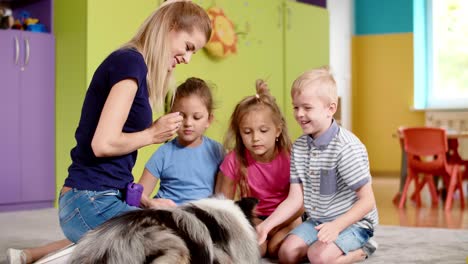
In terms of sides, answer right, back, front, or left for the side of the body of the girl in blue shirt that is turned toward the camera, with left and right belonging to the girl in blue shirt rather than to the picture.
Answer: front

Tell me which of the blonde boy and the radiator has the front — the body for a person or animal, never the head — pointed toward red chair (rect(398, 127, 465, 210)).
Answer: the radiator

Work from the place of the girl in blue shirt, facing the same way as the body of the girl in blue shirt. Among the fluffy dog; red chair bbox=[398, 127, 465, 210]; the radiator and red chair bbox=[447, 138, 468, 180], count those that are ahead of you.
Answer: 1

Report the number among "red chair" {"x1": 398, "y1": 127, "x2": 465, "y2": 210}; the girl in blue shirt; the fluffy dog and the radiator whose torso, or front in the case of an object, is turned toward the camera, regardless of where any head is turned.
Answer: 2

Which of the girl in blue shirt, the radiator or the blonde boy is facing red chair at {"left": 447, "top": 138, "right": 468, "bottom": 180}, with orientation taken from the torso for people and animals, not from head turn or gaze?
the radiator

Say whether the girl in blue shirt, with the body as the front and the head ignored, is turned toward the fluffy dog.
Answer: yes

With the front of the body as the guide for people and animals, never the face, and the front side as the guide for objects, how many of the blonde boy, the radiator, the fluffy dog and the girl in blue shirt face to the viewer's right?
1
